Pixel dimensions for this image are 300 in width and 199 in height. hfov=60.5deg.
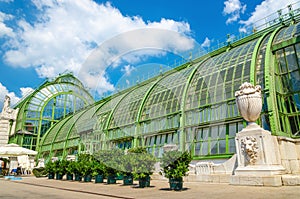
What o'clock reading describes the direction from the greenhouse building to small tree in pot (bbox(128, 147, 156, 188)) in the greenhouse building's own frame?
The small tree in pot is roughly at 12 o'clock from the greenhouse building.

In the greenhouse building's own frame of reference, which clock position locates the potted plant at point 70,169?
The potted plant is roughly at 2 o'clock from the greenhouse building.

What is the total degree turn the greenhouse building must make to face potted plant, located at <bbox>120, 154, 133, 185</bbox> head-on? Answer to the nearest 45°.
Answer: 0° — it already faces it

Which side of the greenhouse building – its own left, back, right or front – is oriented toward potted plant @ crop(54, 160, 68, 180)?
right

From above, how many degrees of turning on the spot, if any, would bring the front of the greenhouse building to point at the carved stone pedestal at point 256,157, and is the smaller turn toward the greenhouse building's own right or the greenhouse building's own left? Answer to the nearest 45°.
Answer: approximately 45° to the greenhouse building's own left

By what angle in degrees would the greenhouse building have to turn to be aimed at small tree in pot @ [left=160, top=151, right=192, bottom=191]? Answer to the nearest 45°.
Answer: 0° — it already faces it

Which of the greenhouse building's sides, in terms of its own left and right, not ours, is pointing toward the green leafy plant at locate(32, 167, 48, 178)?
right

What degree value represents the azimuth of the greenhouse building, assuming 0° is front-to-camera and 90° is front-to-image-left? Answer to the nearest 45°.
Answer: approximately 45°
